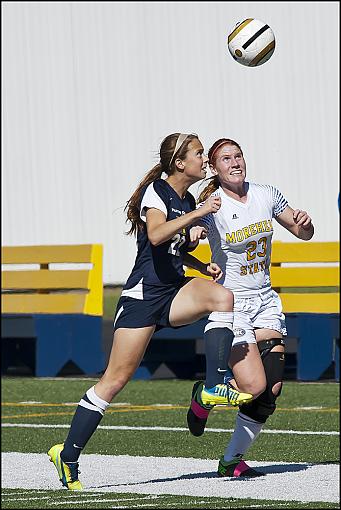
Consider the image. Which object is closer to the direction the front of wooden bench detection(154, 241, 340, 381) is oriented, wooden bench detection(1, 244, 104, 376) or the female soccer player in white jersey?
the female soccer player in white jersey

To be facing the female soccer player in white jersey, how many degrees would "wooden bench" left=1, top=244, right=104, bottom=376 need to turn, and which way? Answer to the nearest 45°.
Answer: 0° — it already faces them

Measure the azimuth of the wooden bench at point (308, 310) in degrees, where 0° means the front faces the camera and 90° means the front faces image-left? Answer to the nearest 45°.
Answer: approximately 0°

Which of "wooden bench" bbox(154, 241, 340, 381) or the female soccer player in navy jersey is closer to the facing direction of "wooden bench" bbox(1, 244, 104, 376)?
the female soccer player in navy jersey

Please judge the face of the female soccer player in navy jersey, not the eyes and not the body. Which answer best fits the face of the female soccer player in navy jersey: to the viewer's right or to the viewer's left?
to the viewer's right

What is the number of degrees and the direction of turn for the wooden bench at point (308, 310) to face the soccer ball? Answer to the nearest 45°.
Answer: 0° — it already faces it

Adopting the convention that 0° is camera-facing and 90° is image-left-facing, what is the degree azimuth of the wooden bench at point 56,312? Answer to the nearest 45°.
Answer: approximately 0°

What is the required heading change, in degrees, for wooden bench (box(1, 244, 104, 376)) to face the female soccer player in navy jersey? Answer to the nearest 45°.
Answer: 0° — it already faces them

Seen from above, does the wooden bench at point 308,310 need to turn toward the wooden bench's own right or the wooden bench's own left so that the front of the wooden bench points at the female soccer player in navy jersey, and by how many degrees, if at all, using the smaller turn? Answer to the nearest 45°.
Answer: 0° — it already faces them

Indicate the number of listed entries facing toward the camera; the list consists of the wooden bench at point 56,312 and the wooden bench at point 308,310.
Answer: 2

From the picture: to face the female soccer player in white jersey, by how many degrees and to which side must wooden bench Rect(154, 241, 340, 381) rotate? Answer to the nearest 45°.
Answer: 0° — it already faces them
